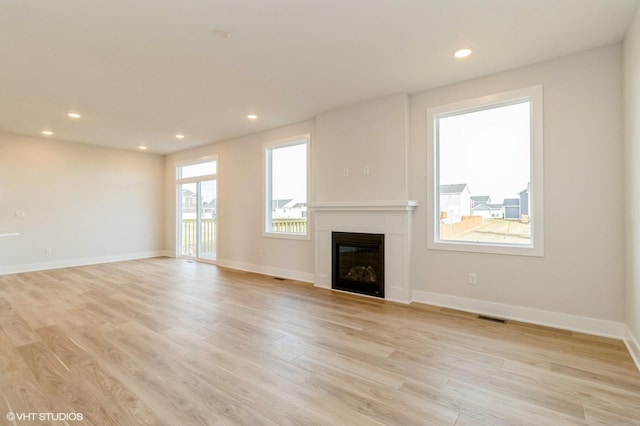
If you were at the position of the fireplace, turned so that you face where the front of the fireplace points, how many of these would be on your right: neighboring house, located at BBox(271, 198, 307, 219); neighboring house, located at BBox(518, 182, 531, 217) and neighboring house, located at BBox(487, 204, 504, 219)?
1

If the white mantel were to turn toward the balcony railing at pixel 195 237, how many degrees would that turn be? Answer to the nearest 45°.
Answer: approximately 90° to its right

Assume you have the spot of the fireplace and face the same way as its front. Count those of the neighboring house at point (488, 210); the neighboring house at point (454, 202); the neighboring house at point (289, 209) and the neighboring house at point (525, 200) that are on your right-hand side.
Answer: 1

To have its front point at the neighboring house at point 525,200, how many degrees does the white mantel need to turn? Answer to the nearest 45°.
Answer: approximately 135° to its left

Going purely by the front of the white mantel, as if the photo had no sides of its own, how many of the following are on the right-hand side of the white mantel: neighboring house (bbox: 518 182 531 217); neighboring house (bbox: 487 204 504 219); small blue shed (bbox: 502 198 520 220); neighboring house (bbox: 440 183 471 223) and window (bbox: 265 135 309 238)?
1

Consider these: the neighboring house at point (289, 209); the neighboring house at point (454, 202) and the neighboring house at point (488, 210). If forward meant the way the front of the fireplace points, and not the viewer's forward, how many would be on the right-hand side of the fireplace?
1

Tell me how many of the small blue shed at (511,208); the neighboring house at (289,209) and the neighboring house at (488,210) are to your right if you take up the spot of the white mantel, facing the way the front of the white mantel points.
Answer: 1

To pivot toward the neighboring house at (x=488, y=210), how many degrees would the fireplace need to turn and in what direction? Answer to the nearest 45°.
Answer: approximately 135° to its left

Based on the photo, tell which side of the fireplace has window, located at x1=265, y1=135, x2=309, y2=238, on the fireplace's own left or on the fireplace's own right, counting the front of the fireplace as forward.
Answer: on the fireplace's own right

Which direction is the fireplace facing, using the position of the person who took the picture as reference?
facing the viewer and to the left of the viewer
